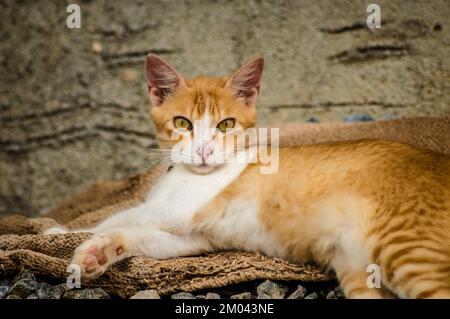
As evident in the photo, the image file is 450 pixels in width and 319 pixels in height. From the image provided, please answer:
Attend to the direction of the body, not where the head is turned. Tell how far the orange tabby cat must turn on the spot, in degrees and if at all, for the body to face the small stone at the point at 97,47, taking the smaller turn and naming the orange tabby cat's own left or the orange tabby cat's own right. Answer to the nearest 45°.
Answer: approximately 45° to the orange tabby cat's own right

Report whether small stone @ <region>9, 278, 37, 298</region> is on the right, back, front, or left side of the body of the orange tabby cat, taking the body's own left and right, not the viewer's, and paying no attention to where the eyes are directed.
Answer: front

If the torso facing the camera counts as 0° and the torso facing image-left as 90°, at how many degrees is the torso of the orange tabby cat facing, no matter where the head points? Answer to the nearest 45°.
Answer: approximately 90°
